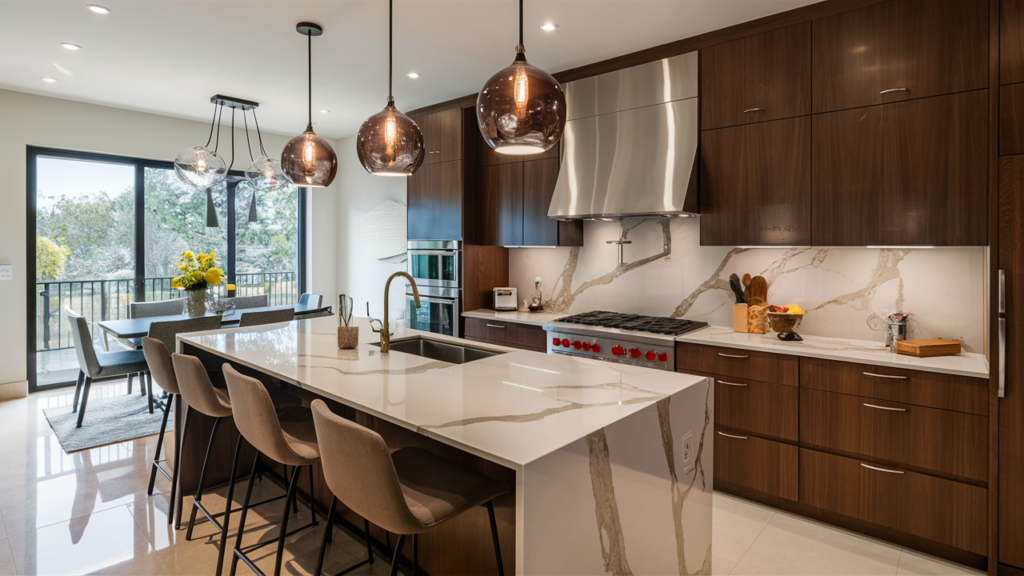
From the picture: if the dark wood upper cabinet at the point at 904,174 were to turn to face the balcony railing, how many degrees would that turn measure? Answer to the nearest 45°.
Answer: approximately 45° to its right

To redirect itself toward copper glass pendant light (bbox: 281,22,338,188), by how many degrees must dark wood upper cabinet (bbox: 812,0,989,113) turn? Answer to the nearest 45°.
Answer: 0° — it already faces it

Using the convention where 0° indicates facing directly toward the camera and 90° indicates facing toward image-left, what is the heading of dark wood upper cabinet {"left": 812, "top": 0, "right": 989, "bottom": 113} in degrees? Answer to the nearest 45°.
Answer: approximately 45°

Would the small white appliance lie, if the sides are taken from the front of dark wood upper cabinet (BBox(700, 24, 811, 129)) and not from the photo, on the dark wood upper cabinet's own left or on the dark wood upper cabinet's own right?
on the dark wood upper cabinet's own right
